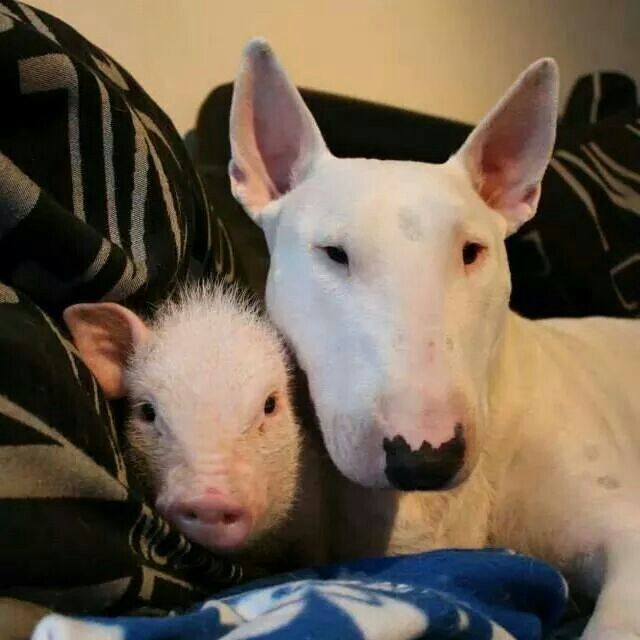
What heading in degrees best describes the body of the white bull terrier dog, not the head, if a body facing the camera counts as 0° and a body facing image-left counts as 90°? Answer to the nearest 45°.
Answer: approximately 45°

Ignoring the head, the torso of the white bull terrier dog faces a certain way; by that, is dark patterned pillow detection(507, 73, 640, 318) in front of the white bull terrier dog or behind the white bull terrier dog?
behind
